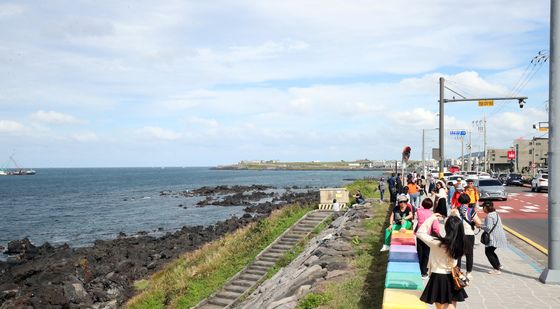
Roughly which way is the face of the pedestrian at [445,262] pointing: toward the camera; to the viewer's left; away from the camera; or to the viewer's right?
away from the camera

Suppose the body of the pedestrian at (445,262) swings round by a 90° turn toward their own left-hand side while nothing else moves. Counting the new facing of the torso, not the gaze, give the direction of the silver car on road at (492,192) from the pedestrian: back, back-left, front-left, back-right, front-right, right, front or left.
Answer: back-right

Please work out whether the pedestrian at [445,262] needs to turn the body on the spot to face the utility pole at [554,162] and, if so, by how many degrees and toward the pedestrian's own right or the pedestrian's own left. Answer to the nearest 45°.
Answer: approximately 90° to the pedestrian's own right

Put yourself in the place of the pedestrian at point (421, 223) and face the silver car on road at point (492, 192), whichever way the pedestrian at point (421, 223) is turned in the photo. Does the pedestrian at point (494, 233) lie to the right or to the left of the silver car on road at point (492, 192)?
right

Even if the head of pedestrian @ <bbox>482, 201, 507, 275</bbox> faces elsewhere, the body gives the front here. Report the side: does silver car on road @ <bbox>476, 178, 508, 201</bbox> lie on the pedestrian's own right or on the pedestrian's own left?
on the pedestrian's own right

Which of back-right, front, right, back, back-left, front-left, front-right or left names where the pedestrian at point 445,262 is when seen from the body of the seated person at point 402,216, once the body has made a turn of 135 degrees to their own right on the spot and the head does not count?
back

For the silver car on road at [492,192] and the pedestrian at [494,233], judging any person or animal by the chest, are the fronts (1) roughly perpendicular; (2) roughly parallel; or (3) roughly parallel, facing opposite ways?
roughly perpendicular

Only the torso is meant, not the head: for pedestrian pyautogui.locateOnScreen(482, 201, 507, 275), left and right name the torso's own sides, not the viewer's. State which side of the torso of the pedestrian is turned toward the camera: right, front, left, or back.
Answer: left

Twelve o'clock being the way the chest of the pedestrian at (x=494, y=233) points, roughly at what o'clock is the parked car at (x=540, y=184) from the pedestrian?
The parked car is roughly at 3 o'clock from the pedestrian.

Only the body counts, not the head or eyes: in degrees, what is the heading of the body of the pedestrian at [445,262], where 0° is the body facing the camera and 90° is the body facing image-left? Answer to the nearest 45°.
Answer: approximately 135°
